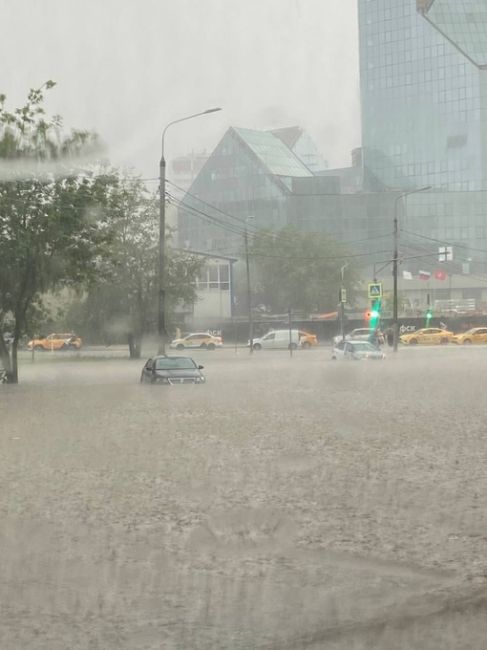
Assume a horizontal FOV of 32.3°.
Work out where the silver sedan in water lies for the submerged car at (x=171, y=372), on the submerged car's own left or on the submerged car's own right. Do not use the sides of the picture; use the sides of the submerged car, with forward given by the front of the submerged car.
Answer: on the submerged car's own left

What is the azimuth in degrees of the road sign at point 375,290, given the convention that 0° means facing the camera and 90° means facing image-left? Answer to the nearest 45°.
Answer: approximately 0°

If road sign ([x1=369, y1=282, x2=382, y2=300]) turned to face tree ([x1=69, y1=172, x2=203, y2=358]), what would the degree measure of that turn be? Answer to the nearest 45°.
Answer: approximately 90° to its right

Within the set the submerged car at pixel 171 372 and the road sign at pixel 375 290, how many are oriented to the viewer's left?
0

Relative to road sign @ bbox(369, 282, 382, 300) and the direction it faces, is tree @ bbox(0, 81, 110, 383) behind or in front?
in front

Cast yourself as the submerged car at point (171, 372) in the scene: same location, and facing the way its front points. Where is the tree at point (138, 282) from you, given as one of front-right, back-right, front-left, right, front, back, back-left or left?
back-left

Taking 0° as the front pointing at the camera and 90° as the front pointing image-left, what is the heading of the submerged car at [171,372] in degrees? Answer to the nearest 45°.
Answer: approximately 315°
